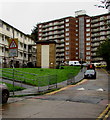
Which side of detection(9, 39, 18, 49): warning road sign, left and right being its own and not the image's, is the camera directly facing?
front
